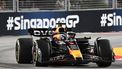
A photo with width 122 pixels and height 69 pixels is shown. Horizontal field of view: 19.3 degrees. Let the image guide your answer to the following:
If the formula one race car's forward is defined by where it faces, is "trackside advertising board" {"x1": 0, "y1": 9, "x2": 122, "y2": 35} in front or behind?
behind

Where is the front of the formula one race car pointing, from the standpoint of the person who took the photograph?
facing the viewer

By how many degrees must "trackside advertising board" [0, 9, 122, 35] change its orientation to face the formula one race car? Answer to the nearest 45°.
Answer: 0° — it already faces it

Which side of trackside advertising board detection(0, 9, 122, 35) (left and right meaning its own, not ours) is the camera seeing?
front
